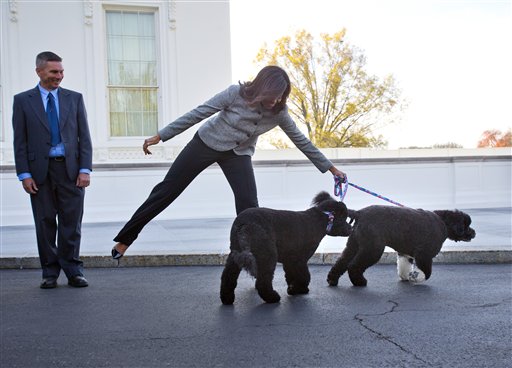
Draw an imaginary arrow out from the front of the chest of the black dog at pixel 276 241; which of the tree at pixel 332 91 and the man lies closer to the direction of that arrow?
the tree

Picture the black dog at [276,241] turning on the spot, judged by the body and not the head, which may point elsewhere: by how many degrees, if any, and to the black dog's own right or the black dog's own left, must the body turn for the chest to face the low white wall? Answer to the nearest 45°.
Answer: approximately 45° to the black dog's own left

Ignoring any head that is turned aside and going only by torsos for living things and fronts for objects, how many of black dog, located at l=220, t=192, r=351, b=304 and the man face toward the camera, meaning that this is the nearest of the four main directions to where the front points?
1

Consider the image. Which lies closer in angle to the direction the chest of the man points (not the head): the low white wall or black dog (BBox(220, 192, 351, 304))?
the black dog

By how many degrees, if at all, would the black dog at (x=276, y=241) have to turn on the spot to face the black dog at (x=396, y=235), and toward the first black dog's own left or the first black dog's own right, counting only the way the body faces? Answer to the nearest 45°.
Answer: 0° — it already faces it

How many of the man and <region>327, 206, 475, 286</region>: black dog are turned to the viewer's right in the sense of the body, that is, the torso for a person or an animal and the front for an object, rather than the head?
1

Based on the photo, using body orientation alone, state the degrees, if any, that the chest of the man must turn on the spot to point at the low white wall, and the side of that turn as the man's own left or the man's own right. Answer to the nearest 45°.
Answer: approximately 135° to the man's own left

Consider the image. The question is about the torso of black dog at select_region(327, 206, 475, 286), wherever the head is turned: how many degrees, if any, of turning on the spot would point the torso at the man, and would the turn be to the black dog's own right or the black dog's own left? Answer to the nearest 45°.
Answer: approximately 180°

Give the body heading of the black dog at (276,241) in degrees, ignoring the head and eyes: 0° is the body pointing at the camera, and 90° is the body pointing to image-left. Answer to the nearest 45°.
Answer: approximately 225°

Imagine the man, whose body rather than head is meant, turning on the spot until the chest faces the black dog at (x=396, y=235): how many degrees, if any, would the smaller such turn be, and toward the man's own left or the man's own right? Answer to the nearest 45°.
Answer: approximately 45° to the man's own left

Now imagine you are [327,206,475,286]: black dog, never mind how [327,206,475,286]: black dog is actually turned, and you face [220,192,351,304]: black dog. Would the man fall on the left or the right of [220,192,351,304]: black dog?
right

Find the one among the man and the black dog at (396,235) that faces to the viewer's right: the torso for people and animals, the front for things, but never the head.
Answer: the black dog

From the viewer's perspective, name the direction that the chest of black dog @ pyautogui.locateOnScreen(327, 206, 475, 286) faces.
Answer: to the viewer's right

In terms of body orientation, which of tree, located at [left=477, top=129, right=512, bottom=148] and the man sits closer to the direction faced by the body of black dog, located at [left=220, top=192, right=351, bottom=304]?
the tree

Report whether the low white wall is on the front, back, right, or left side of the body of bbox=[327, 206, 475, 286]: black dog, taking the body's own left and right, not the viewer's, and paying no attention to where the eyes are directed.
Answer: left
